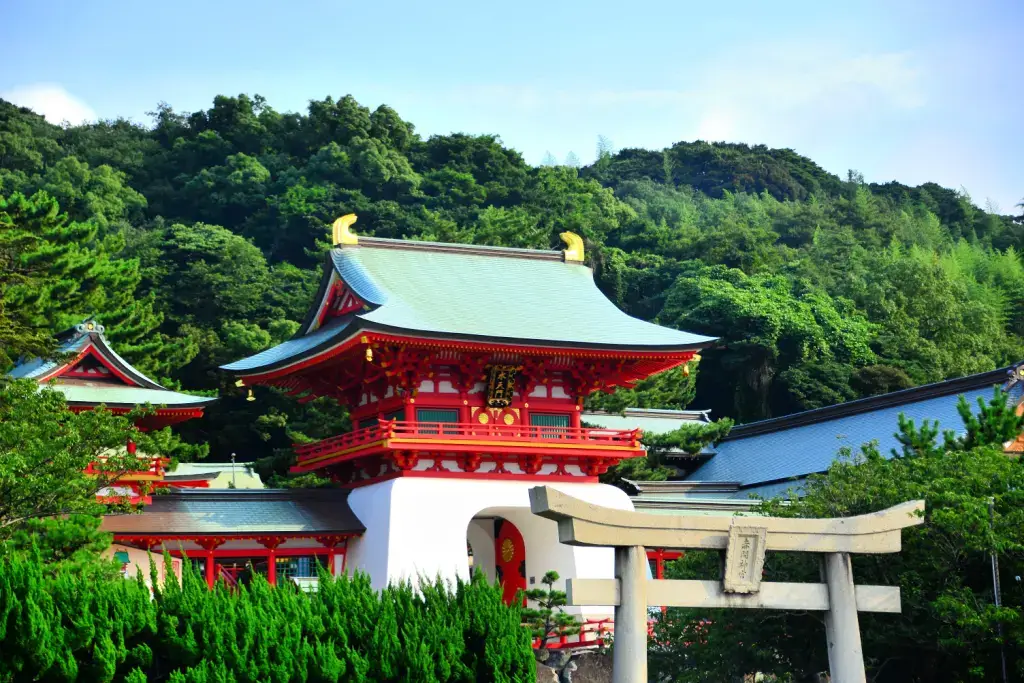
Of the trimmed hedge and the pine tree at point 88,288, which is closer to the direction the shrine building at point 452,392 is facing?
the trimmed hedge

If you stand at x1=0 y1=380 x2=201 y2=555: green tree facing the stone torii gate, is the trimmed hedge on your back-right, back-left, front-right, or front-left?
front-right

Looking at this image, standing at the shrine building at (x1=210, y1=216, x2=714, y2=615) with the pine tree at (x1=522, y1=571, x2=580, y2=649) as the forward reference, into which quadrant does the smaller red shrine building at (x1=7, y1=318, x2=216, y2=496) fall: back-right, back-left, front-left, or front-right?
back-right

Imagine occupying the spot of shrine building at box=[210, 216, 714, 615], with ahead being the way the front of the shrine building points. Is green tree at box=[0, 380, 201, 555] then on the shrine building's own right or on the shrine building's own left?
on the shrine building's own right

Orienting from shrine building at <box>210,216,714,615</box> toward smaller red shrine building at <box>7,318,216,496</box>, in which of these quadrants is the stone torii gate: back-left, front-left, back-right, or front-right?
back-left

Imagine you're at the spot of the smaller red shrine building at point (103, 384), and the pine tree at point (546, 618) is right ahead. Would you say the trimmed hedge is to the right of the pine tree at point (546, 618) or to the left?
right

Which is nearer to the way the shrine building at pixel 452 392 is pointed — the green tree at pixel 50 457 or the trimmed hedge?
the trimmed hedge

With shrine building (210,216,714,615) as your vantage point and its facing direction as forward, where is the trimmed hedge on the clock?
The trimmed hedge is roughly at 2 o'clock from the shrine building.

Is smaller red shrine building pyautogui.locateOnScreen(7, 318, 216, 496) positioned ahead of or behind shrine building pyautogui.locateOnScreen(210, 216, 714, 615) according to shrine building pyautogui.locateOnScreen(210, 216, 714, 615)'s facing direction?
behind

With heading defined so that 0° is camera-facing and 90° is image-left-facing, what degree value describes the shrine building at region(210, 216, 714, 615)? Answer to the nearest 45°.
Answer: approximately 315°
